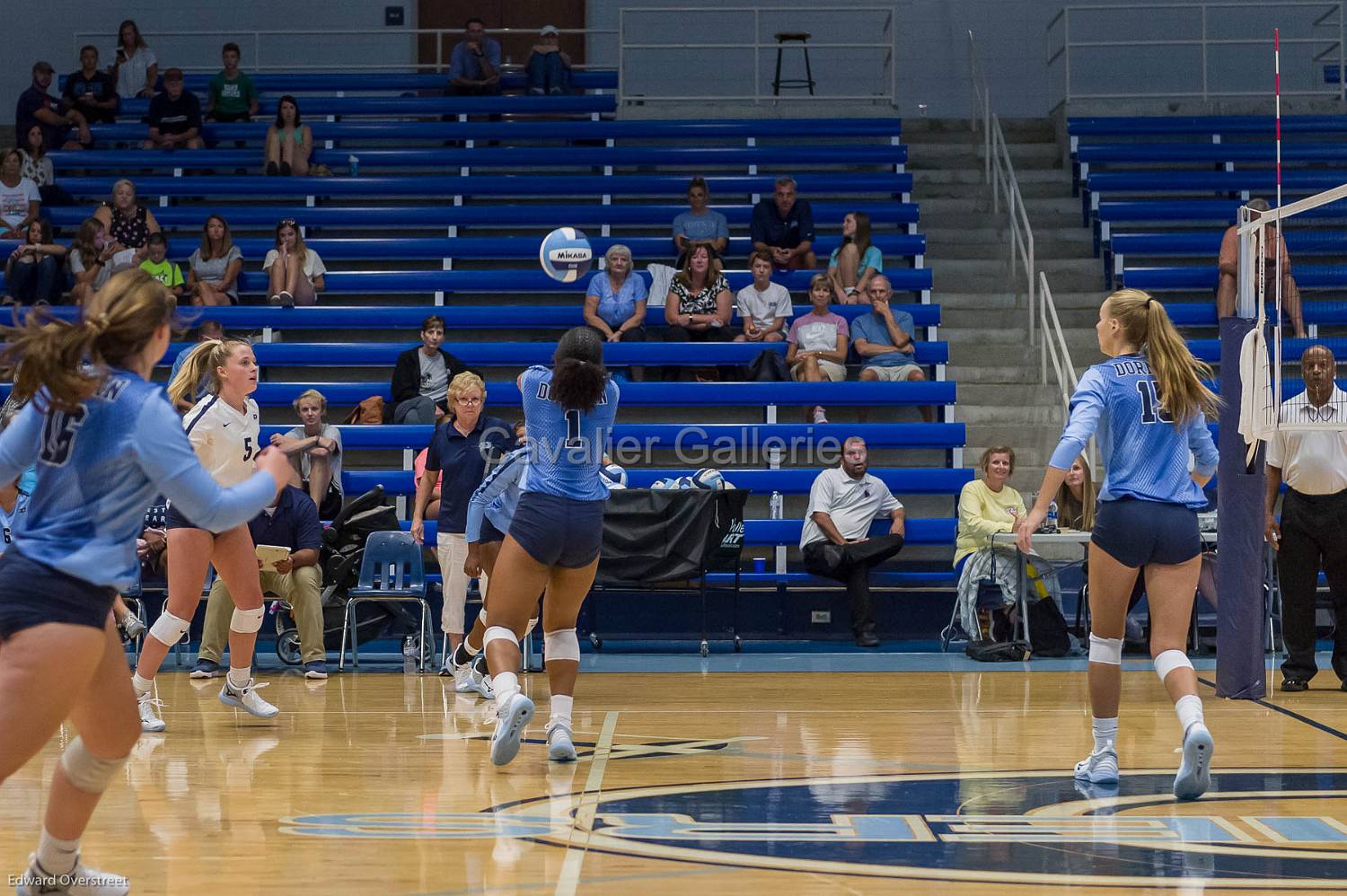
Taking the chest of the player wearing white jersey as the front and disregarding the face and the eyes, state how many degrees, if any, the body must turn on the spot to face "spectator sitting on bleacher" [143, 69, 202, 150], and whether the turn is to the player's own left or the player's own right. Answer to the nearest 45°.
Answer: approximately 135° to the player's own left

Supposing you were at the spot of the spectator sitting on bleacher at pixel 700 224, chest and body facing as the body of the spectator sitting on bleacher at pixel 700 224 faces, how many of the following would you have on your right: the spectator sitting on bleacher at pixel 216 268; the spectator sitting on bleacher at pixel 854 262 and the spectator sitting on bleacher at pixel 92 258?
2

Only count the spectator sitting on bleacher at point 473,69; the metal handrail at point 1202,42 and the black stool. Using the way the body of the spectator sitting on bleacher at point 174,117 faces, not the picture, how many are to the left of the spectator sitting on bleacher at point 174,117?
3

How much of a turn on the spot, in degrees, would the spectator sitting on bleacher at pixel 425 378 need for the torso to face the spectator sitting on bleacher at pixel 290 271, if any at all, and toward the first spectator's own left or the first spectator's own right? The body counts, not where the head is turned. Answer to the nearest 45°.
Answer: approximately 135° to the first spectator's own right

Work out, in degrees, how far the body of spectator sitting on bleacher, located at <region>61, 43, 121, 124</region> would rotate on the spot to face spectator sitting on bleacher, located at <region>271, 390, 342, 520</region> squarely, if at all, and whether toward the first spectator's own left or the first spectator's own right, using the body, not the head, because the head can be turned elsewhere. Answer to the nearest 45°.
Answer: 0° — they already face them

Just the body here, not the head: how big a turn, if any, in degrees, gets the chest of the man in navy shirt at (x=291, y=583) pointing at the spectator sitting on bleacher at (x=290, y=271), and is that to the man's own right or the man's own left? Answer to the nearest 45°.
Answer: approximately 180°

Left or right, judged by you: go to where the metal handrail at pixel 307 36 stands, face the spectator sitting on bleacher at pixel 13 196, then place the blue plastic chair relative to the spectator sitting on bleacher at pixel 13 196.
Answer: left

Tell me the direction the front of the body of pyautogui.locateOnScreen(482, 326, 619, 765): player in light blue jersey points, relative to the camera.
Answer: away from the camera

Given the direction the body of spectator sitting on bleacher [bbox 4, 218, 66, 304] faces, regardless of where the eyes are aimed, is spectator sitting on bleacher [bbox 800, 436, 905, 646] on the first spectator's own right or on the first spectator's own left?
on the first spectator's own left
